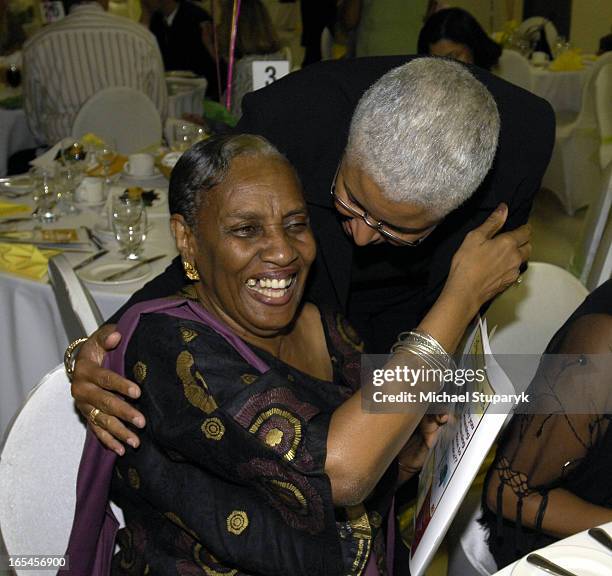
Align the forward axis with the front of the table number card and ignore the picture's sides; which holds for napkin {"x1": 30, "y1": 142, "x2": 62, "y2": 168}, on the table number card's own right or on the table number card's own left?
on the table number card's own right

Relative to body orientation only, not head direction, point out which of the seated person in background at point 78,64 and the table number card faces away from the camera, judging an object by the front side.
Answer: the seated person in background

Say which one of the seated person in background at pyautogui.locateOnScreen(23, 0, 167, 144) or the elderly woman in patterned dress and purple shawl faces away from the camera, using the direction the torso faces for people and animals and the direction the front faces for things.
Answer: the seated person in background

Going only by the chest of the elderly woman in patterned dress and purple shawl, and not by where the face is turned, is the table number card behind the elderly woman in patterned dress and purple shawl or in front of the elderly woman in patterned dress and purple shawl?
behind

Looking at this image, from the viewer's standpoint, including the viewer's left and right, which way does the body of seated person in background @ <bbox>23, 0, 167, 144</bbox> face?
facing away from the viewer

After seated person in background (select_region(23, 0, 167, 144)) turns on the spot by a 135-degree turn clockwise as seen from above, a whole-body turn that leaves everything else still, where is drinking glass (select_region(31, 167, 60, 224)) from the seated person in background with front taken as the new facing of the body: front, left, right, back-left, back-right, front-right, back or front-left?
front-right

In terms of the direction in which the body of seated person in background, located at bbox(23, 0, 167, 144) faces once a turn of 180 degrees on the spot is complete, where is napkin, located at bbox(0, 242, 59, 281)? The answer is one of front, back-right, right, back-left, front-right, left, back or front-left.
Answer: front

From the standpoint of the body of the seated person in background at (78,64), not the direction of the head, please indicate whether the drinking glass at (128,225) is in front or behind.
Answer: behind

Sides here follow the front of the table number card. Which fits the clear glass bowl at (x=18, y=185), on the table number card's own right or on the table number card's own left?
on the table number card's own right

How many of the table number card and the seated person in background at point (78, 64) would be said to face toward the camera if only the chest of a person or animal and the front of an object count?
1

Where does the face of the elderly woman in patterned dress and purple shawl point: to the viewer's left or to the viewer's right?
to the viewer's right

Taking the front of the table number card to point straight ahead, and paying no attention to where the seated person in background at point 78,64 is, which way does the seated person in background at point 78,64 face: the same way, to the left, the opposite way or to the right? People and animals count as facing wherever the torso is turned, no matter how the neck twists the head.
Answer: the opposite way

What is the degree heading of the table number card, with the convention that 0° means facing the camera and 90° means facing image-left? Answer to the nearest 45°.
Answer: approximately 0°

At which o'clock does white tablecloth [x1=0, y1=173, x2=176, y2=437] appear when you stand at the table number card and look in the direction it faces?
The white tablecloth is roughly at 1 o'clock from the table number card.
